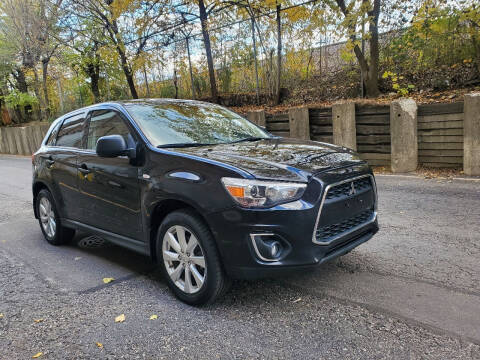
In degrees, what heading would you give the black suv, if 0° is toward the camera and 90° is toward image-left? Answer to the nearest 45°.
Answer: approximately 315°

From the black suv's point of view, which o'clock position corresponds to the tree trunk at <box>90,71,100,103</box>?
The tree trunk is roughly at 7 o'clock from the black suv.

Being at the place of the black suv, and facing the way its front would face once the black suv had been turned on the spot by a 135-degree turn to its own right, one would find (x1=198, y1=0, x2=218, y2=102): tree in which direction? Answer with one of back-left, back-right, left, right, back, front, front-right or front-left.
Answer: right

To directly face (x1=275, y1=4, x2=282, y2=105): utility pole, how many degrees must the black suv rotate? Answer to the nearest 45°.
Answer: approximately 135° to its left

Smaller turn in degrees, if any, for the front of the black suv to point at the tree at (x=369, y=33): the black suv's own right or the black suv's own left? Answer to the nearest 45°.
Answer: approximately 90° to the black suv's own left

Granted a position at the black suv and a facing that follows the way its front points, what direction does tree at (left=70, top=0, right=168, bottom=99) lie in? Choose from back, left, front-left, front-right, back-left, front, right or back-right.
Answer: back-left

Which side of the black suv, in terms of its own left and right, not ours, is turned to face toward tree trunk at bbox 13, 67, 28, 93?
back
